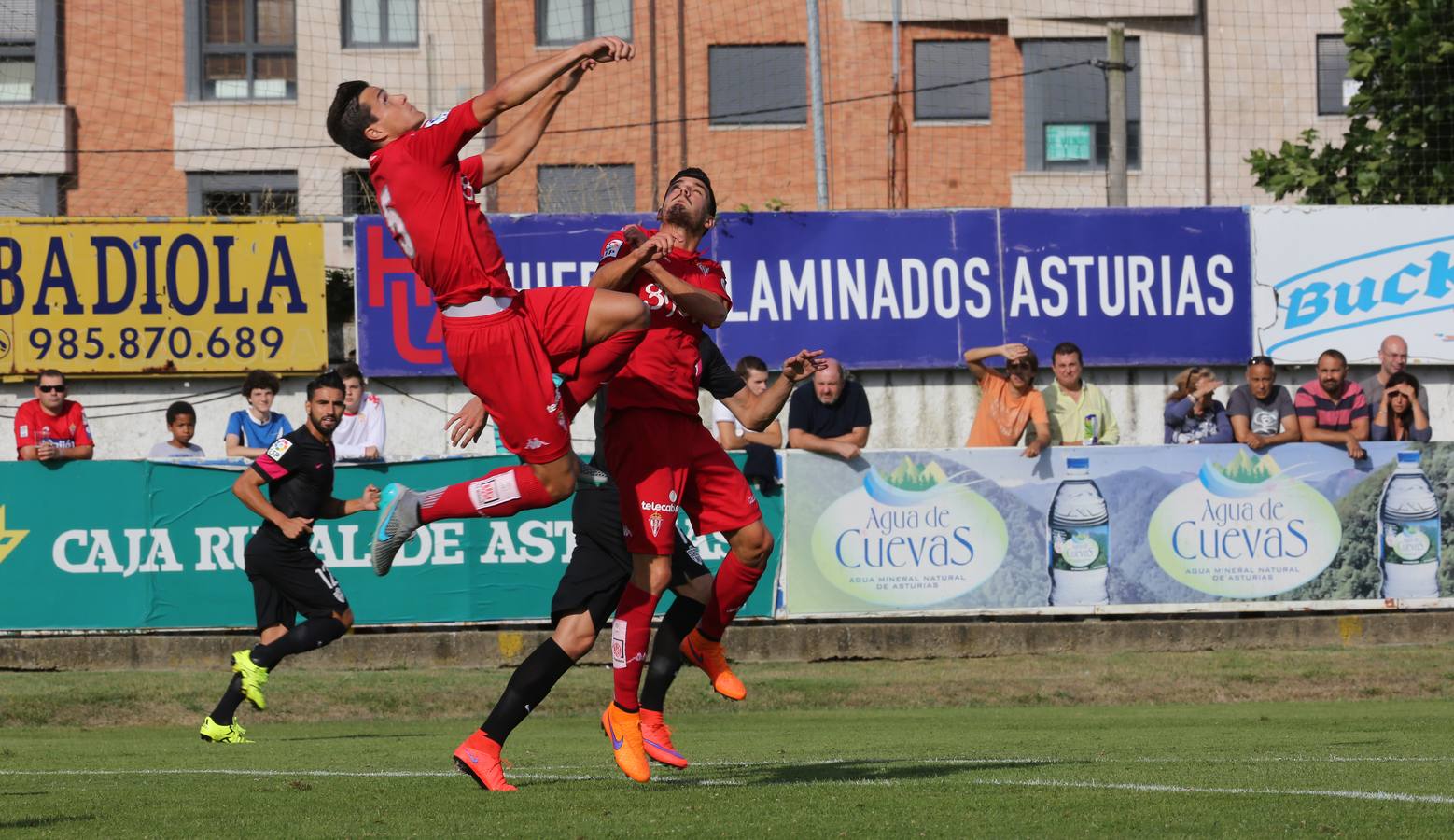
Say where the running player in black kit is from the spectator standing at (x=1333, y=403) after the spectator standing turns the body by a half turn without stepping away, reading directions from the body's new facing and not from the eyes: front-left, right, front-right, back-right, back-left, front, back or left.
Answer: back-left

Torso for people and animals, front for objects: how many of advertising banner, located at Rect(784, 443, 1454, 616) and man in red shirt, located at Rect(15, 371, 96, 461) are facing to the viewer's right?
0

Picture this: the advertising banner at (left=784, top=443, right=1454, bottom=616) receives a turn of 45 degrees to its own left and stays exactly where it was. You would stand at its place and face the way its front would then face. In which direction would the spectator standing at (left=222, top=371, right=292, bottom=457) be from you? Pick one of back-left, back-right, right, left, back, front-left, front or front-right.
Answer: back-right

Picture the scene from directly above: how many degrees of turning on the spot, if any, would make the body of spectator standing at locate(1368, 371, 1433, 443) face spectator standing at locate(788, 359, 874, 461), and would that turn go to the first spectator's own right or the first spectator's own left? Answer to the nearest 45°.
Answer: approximately 45° to the first spectator's own right

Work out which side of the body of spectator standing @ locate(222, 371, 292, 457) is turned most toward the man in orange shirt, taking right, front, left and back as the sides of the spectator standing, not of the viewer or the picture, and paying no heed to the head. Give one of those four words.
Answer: left

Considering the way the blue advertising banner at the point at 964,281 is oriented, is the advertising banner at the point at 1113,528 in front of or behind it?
in front

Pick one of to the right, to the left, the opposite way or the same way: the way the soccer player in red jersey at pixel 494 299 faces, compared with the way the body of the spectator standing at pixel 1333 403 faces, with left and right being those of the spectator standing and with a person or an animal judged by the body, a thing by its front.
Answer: to the left

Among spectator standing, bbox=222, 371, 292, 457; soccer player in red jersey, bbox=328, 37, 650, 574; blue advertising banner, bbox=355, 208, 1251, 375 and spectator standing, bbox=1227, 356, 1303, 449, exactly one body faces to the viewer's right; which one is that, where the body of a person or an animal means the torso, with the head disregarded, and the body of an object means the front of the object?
the soccer player in red jersey

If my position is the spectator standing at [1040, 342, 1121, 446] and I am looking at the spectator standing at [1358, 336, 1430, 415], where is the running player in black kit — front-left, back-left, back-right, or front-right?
back-right

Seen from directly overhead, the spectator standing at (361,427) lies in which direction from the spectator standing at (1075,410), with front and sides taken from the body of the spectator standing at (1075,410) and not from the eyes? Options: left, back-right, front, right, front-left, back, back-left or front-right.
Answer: right

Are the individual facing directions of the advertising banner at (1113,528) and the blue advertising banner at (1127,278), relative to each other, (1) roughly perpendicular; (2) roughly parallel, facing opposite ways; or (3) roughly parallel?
roughly parallel

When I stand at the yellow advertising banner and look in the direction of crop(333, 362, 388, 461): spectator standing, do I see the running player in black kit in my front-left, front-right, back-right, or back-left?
front-right

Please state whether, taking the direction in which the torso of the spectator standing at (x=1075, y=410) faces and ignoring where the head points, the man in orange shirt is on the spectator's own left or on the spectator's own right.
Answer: on the spectator's own right

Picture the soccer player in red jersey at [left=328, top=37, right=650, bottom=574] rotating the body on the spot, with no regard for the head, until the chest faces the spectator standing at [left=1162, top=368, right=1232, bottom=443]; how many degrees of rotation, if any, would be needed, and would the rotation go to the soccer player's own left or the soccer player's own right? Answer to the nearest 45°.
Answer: approximately 45° to the soccer player's own left

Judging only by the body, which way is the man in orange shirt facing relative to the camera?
toward the camera

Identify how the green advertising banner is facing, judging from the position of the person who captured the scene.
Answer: facing the viewer

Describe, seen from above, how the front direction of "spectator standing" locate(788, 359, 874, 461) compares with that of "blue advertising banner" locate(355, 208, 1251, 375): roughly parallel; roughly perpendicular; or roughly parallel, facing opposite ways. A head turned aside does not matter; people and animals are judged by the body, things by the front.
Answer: roughly parallel

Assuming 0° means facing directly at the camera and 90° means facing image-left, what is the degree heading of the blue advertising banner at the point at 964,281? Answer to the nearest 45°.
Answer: approximately 0°
